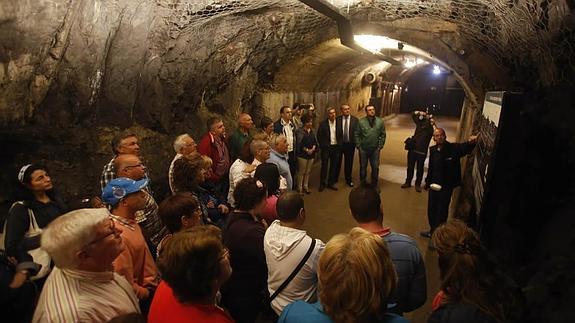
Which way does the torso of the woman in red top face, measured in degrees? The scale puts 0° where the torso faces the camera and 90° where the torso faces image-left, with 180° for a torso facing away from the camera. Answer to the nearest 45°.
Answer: approximately 225°

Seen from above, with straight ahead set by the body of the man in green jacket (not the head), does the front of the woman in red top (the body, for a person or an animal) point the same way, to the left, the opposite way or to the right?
the opposite way

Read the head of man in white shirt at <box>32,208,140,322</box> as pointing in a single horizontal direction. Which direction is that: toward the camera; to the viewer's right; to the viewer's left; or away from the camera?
to the viewer's right

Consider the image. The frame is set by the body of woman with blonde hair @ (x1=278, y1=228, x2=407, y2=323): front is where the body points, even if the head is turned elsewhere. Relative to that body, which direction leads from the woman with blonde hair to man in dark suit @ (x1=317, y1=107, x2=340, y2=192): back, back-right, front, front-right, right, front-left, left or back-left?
front

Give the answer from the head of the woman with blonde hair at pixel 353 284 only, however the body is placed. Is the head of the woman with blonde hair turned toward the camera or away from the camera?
away from the camera

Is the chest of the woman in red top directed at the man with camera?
yes

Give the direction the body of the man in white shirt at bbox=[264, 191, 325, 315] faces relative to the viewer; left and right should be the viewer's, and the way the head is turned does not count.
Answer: facing away from the viewer and to the right of the viewer

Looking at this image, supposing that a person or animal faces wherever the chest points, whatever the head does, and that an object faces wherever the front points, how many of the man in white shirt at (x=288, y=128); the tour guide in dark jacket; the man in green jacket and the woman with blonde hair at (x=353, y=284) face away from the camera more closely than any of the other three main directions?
1

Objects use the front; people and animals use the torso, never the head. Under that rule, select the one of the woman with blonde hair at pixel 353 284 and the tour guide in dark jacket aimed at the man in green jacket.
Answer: the woman with blonde hair

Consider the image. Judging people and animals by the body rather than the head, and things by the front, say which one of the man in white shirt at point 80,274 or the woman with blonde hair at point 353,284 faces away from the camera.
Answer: the woman with blonde hair

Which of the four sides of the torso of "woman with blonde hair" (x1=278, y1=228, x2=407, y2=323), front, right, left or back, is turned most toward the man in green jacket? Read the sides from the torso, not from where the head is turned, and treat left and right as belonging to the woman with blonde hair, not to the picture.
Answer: front

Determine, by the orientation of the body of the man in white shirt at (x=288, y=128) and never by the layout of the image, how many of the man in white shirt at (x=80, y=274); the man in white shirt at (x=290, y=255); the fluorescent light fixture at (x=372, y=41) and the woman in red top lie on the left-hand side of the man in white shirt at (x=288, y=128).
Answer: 1

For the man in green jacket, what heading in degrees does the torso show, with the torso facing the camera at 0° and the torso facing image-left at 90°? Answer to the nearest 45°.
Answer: approximately 0°

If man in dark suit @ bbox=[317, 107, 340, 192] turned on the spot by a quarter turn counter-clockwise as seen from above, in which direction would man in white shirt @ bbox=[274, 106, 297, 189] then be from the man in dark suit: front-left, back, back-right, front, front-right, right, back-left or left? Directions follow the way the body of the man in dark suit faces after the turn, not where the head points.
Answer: back

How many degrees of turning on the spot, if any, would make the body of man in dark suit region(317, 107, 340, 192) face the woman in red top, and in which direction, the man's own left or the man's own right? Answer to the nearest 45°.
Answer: approximately 45° to the man's own right

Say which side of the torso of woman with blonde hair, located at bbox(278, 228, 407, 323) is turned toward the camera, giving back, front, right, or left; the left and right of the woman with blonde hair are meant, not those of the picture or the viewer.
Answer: back

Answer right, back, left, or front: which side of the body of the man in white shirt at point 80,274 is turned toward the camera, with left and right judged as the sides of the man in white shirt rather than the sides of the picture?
right
